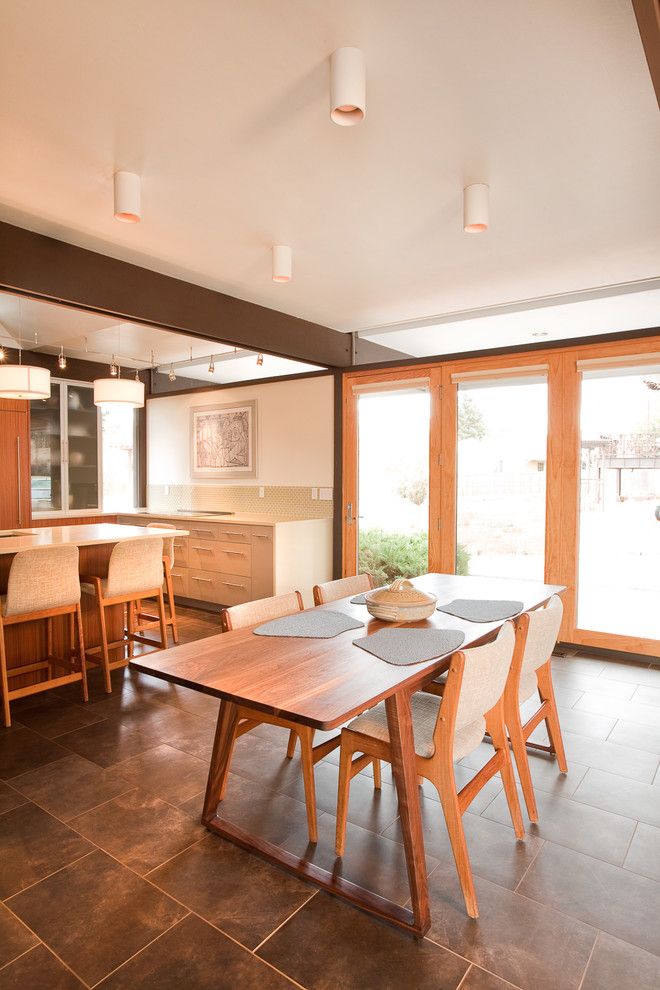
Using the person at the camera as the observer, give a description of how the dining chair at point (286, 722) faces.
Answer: facing the viewer and to the right of the viewer

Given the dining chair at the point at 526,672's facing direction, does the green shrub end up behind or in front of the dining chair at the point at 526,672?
in front

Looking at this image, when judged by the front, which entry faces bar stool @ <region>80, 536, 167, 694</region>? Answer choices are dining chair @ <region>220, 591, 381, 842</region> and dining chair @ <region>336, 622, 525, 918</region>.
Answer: dining chair @ <region>336, 622, 525, 918</region>

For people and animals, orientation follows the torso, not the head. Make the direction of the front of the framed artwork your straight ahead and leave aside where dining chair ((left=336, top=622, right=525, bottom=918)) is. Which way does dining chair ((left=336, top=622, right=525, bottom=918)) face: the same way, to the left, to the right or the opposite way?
to the right

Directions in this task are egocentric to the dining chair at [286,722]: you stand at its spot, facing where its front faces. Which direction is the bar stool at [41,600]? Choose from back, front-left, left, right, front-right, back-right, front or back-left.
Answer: back

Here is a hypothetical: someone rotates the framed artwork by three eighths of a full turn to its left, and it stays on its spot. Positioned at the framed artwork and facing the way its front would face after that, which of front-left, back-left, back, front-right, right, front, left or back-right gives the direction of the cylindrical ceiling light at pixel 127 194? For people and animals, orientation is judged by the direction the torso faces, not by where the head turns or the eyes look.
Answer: right

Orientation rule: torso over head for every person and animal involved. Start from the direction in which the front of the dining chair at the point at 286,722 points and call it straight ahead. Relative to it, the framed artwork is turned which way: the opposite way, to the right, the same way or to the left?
to the right

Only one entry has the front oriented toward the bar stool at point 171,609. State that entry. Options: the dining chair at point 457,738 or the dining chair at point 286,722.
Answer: the dining chair at point 457,738

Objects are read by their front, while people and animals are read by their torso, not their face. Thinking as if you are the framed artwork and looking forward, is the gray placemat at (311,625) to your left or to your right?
on your left

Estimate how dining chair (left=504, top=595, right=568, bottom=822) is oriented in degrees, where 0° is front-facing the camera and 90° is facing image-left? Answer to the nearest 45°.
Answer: approximately 135°

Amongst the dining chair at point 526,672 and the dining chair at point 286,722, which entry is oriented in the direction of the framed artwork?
the dining chair at point 526,672

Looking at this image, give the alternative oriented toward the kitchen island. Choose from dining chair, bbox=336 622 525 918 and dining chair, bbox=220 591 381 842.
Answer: dining chair, bbox=336 622 525 918

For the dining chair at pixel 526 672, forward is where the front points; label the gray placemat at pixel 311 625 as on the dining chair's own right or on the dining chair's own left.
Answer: on the dining chair's own left

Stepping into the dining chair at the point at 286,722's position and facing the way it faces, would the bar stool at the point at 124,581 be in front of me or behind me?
behind

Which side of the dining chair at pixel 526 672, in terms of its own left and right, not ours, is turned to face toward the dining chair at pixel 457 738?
left

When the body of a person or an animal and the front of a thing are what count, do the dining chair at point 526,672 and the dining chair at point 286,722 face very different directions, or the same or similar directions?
very different directions

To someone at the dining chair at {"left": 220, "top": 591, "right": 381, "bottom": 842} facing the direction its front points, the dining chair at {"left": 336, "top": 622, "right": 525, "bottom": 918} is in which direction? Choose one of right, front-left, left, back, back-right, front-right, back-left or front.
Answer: front
